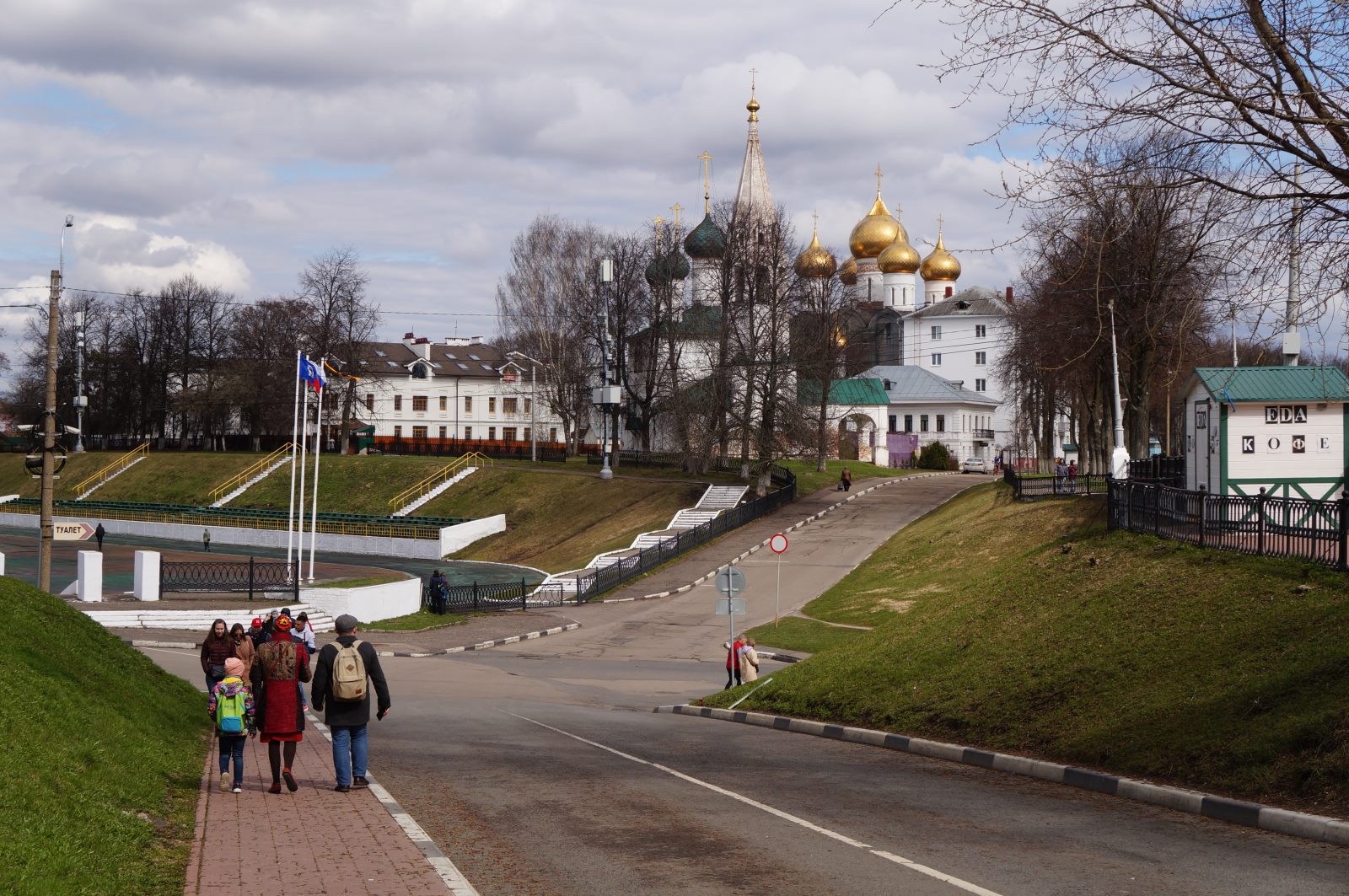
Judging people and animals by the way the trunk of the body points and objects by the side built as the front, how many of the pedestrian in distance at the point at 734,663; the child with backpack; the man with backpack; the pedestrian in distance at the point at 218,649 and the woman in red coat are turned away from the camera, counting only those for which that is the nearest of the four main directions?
3

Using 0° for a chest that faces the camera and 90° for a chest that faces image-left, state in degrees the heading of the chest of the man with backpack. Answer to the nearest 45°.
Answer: approximately 180°

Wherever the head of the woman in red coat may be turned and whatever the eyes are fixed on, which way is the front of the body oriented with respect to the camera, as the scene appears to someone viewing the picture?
away from the camera

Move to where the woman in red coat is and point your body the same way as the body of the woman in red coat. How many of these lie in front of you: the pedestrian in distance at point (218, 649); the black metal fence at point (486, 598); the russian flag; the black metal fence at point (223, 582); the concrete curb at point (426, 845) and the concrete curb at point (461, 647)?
5

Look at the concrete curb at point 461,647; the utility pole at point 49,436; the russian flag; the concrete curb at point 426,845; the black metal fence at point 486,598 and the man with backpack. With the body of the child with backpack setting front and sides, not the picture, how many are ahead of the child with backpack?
4

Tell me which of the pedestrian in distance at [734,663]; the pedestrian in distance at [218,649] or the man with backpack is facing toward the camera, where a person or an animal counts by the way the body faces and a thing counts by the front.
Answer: the pedestrian in distance at [218,649]

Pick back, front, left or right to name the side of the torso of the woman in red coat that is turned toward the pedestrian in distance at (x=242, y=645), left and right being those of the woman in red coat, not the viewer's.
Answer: front

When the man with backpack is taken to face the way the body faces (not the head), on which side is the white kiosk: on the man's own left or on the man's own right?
on the man's own right

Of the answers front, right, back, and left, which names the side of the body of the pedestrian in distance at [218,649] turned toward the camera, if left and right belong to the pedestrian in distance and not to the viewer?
front

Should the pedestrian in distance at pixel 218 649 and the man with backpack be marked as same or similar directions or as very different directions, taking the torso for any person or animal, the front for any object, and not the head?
very different directions

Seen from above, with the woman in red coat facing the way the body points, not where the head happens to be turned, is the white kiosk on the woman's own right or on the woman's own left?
on the woman's own right

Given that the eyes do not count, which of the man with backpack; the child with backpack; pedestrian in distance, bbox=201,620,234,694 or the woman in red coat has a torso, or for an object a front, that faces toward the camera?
the pedestrian in distance
